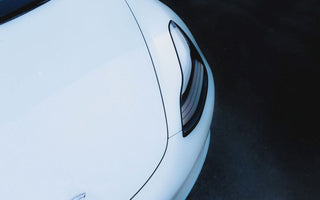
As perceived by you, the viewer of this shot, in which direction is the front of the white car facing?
facing the viewer and to the right of the viewer
